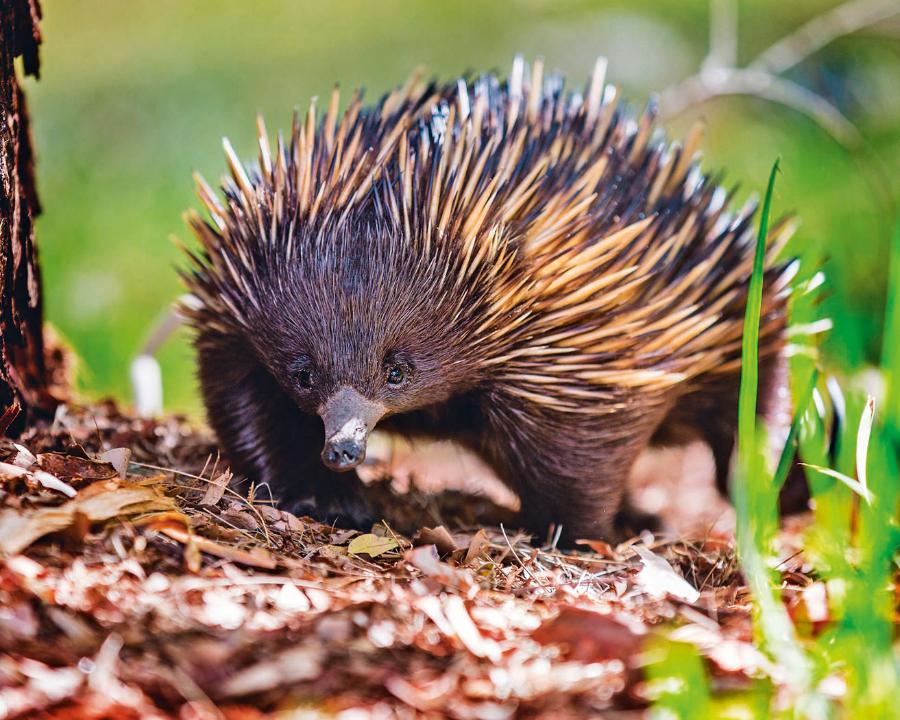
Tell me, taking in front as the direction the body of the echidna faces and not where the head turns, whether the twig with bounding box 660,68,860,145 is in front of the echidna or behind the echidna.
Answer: behind

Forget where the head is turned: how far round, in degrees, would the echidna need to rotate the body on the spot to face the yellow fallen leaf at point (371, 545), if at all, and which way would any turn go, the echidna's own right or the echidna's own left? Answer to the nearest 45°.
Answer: approximately 45° to the echidna's own left

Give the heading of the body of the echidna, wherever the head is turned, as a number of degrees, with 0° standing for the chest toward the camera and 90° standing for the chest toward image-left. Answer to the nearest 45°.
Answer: approximately 45°

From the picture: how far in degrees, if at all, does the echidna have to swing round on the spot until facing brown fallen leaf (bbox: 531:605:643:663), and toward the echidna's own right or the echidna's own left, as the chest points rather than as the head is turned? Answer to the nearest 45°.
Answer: approximately 45° to the echidna's own left

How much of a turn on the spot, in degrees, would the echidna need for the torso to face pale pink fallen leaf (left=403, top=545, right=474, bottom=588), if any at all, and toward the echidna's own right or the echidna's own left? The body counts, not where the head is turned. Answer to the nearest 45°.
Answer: approximately 45° to the echidna's own left

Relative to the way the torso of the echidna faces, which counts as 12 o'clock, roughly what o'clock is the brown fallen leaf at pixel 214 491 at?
The brown fallen leaf is roughly at 12 o'clock from the echidna.

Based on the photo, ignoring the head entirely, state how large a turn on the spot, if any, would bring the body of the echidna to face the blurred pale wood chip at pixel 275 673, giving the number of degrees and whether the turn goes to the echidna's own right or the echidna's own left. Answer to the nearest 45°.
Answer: approximately 45° to the echidna's own left

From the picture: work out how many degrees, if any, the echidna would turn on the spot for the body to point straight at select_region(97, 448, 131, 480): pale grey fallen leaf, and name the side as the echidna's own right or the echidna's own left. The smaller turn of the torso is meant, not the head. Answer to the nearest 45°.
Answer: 0° — it already faces it
